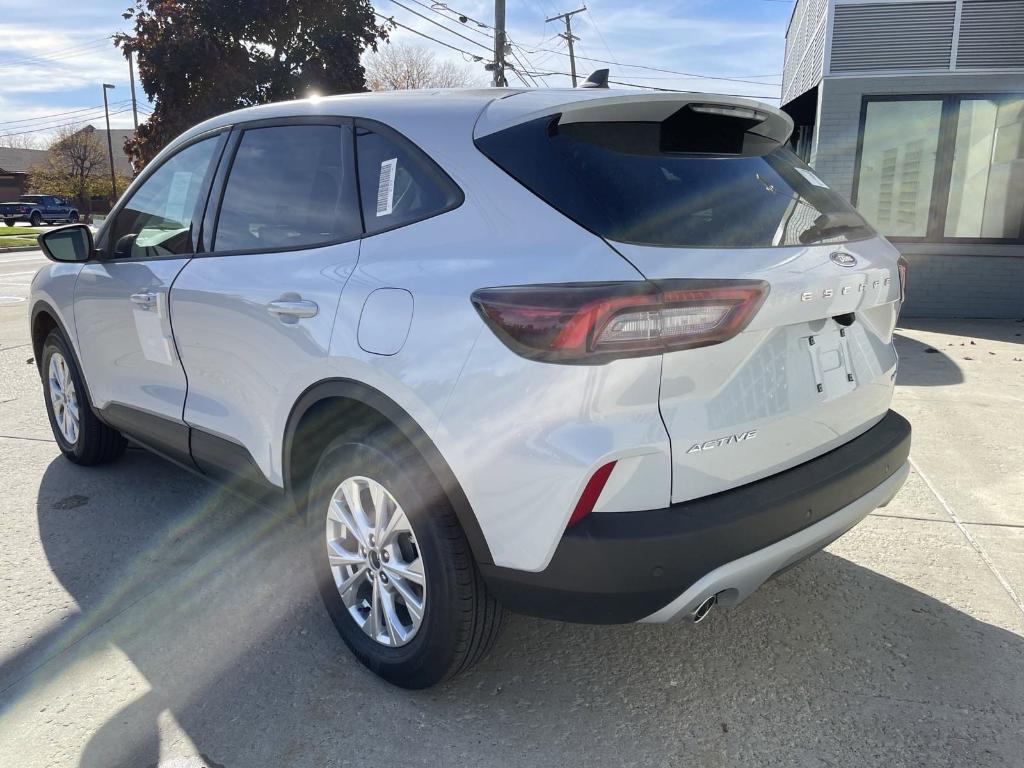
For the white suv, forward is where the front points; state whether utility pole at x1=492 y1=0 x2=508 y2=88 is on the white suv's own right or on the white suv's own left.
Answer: on the white suv's own right

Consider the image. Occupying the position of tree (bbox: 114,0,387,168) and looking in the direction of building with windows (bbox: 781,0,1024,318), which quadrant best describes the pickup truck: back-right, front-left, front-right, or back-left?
back-left

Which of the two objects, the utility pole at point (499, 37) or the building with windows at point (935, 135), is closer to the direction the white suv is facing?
the utility pole

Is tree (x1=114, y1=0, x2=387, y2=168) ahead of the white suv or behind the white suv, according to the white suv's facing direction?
ahead

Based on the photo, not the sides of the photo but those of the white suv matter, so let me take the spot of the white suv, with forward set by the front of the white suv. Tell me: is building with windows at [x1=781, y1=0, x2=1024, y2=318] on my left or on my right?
on my right

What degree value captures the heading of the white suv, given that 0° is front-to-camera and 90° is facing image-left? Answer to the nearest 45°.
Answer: approximately 135°

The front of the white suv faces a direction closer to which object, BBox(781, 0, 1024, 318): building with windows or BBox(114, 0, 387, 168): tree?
the tree

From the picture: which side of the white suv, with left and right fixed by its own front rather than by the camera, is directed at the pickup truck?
front
